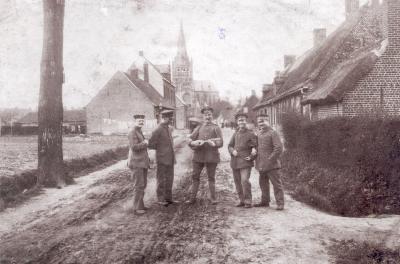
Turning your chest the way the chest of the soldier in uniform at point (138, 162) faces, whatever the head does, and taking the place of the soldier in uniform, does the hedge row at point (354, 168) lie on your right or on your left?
on your left

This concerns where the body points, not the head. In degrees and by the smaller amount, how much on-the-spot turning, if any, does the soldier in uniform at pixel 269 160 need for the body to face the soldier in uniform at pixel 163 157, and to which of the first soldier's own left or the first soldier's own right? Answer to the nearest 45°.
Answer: approximately 45° to the first soldier's own right

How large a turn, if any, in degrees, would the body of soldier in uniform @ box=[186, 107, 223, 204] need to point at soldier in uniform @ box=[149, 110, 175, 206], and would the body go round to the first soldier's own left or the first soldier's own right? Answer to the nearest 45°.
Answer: approximately 90° to the first soldier's own right
